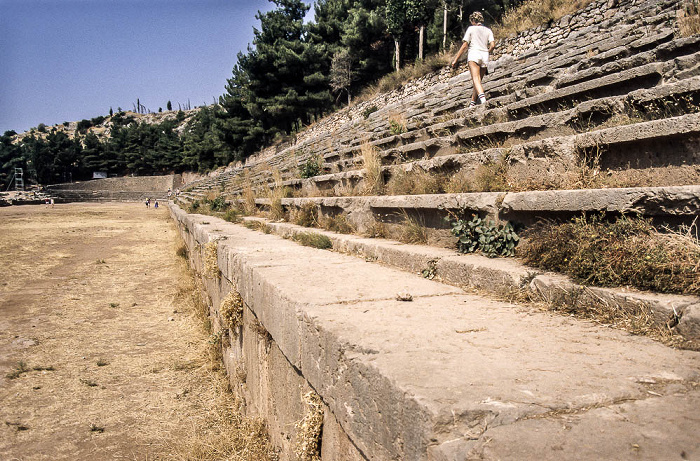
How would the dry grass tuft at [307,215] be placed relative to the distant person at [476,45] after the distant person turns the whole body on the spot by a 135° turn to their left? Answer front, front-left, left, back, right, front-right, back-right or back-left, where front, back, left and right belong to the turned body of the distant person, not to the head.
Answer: front

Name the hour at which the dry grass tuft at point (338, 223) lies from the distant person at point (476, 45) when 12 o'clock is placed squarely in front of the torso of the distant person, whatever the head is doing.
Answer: The dry grass tuft is roughly at 7 o'clock from the distant person.

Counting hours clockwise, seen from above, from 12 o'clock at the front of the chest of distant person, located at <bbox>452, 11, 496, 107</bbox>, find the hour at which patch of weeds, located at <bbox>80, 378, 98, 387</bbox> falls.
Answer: The patch of weeds is roughly at 7 o'clock from the distant person.

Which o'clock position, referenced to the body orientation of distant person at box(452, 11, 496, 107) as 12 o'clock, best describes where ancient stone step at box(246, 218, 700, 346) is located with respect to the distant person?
The ancient stone step is roughly at 6 o'clock from the distant person.

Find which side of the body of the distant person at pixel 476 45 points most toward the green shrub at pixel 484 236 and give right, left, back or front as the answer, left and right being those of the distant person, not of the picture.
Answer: back

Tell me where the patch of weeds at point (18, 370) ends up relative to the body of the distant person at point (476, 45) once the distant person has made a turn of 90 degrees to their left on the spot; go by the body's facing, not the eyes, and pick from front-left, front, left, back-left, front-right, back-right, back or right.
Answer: front-left

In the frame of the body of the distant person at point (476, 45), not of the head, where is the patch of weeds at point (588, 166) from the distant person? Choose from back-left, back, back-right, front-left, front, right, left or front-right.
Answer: back

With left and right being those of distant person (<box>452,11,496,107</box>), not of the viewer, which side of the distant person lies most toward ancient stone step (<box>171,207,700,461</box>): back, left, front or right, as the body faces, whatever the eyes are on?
back

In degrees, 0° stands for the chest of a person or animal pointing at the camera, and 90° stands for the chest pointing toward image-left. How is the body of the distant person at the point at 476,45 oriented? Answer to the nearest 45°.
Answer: approximately 180°

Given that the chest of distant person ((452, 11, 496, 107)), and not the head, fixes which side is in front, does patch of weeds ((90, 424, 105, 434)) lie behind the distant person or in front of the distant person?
behind

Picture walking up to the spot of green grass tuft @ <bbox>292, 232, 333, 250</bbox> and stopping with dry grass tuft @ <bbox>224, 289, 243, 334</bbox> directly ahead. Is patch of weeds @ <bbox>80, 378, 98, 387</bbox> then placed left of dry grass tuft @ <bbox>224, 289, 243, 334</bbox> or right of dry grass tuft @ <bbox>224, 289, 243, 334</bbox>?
right

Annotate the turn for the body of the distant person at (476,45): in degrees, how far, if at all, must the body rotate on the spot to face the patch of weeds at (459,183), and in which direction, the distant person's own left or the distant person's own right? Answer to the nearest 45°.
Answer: approximately 180°

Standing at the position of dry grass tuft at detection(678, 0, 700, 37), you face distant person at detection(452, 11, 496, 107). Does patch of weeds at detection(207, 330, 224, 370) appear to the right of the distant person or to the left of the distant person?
left
